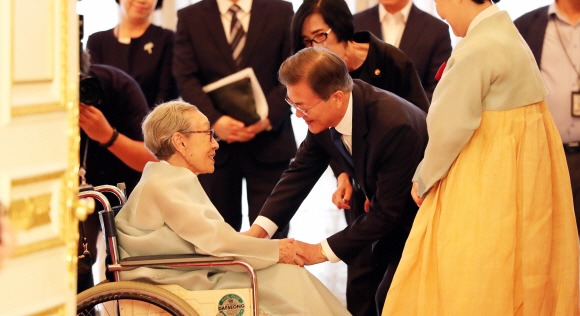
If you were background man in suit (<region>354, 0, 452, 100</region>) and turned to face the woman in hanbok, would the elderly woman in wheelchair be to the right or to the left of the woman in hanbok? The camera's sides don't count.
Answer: right

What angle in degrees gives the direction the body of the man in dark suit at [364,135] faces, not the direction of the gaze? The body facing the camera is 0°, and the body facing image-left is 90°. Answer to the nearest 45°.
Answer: approximately 90°

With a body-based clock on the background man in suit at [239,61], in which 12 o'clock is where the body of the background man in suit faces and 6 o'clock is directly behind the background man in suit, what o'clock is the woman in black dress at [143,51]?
The woman in black dress is roughly at 4 o'clock from the background man in suit.

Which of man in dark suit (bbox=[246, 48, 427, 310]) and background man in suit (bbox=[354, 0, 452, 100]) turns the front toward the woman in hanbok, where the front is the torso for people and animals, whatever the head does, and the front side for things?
the background man in suit

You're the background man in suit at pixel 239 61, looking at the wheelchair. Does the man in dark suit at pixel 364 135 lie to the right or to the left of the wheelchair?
left

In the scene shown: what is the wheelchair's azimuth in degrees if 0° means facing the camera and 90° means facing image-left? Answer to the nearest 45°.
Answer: approximately 270°

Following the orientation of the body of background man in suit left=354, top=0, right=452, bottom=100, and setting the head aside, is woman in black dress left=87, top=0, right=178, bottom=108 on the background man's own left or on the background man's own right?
on the background man's own right

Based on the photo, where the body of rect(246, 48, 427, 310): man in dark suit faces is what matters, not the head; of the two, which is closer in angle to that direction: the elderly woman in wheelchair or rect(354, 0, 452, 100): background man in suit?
the elderly woman in wheelchair

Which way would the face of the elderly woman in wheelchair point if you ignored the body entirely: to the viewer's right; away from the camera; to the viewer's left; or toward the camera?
to the viewer's right

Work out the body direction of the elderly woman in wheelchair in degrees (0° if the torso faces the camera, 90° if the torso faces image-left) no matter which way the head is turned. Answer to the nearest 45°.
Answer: approximately 270°

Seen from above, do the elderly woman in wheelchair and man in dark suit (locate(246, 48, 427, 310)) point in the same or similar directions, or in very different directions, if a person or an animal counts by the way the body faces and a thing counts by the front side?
very different directions

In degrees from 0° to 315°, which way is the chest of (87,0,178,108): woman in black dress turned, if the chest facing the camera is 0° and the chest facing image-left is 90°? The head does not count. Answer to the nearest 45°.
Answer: approximately 0°

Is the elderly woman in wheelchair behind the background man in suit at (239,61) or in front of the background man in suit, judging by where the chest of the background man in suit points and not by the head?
in front
